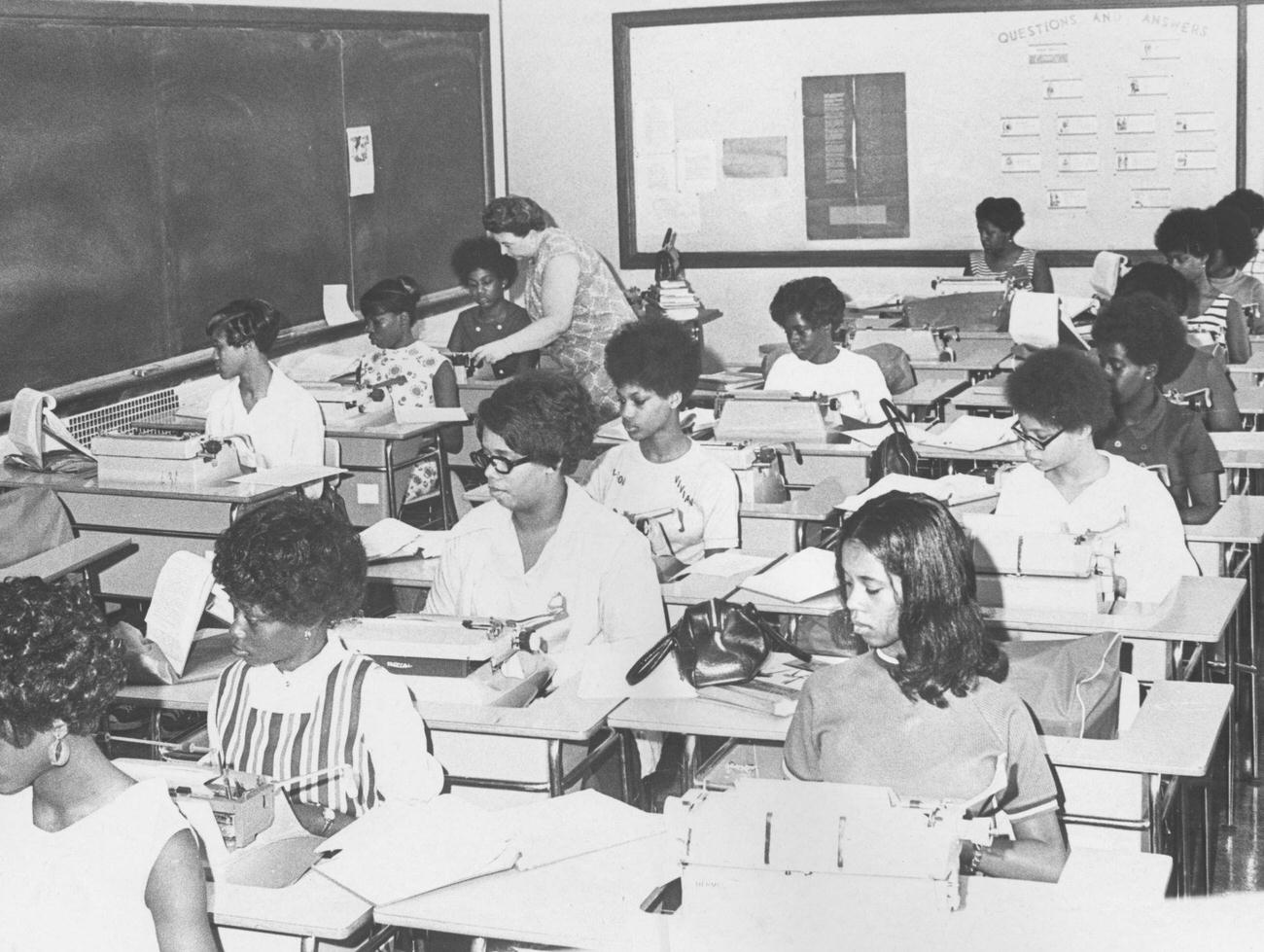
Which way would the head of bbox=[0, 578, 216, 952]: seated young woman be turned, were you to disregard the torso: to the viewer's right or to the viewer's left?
to the viewer's left

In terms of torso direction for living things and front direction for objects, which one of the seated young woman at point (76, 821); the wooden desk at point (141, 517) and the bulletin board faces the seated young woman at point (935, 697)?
the bulletin board

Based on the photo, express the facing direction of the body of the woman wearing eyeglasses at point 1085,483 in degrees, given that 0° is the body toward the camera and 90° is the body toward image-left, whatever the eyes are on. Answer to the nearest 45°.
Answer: approximately 45°

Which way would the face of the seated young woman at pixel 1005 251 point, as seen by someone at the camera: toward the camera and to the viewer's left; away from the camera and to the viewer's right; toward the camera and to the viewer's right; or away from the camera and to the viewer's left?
toward the camera and to the viewer's left

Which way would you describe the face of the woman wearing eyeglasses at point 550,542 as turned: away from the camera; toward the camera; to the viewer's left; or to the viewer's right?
to the viewer's left

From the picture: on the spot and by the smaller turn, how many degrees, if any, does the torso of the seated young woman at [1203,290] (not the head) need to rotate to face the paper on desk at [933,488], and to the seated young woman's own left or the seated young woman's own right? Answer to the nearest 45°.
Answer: approximately 45° to the seated young woman's own left

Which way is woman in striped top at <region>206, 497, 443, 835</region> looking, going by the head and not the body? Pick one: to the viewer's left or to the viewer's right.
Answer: to the viewer's left

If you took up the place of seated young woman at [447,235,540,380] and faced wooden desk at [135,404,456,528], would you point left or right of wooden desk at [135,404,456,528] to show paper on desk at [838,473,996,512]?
left

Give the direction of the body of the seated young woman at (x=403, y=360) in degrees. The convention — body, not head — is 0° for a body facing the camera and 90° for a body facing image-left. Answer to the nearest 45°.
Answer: approximately 45°

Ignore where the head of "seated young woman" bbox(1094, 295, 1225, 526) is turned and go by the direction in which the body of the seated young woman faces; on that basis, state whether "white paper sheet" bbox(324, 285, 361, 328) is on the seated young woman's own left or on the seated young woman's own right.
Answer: on the seated young woman's own right

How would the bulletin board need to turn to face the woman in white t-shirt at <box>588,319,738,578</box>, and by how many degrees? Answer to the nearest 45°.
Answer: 0° — it already faces them
